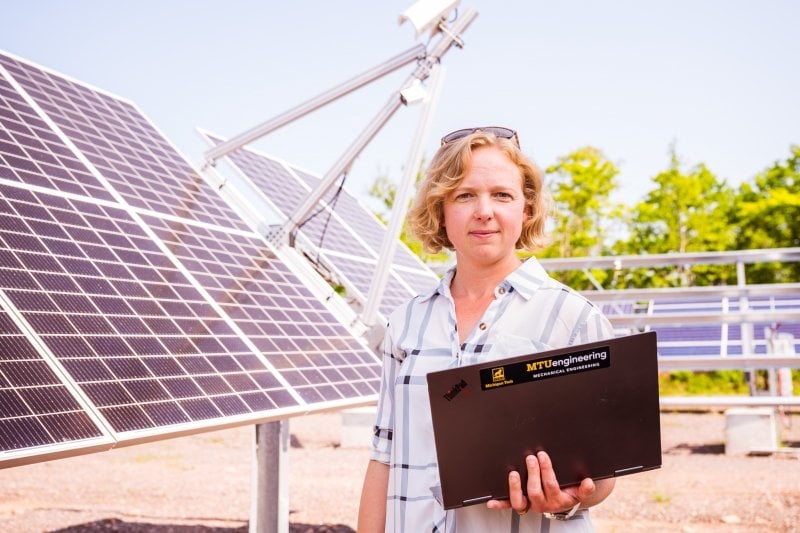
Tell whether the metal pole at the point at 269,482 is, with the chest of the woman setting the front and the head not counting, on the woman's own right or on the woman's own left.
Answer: on the woman's own right

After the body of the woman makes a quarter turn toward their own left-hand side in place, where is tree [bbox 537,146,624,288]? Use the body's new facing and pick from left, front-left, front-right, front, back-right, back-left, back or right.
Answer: back-left

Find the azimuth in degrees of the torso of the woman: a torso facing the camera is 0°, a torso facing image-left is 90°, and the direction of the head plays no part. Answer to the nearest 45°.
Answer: approximately 45°

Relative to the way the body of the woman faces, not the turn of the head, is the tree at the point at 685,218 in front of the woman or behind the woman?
behind

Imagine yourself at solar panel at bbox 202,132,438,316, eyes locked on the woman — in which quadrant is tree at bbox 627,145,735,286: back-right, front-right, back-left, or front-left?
back-left
